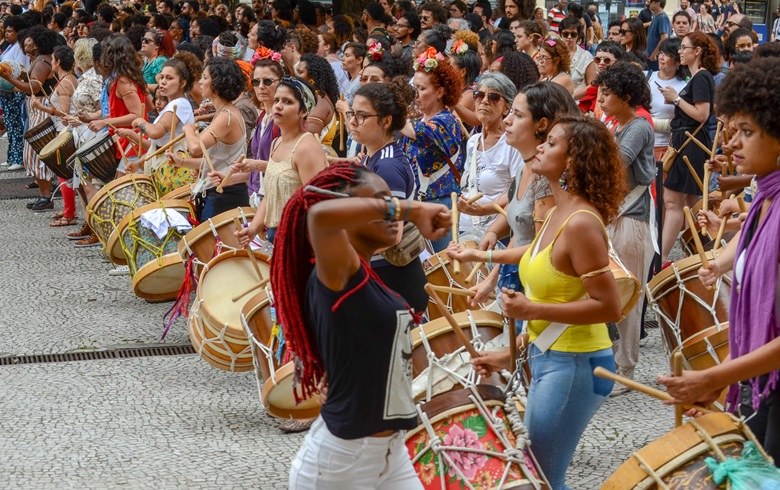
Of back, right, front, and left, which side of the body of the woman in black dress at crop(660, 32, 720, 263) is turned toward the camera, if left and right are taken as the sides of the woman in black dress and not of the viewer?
left

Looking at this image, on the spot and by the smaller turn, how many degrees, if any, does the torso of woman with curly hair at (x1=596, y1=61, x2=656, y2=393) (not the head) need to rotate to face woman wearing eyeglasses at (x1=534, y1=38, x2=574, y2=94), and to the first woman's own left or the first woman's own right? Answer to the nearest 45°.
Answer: approximately 90° to the first woman's own right

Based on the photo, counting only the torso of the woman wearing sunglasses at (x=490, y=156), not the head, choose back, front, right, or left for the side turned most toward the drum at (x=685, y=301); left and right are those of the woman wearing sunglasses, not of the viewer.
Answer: left

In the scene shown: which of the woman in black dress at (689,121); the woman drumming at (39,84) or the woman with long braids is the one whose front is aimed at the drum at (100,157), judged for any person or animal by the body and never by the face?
the woman in black dress at (689,121)

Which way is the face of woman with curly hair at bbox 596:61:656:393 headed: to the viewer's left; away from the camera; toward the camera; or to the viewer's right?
to the viewer's left

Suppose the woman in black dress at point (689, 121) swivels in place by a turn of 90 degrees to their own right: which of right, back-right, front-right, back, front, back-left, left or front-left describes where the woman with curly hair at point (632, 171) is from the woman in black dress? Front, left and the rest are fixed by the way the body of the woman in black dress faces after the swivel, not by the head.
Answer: back

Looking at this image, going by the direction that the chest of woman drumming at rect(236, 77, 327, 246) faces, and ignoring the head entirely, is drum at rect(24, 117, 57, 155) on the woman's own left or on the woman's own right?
on the woman's own right

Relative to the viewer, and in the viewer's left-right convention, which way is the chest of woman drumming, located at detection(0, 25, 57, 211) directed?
facing to the left of the viewer
